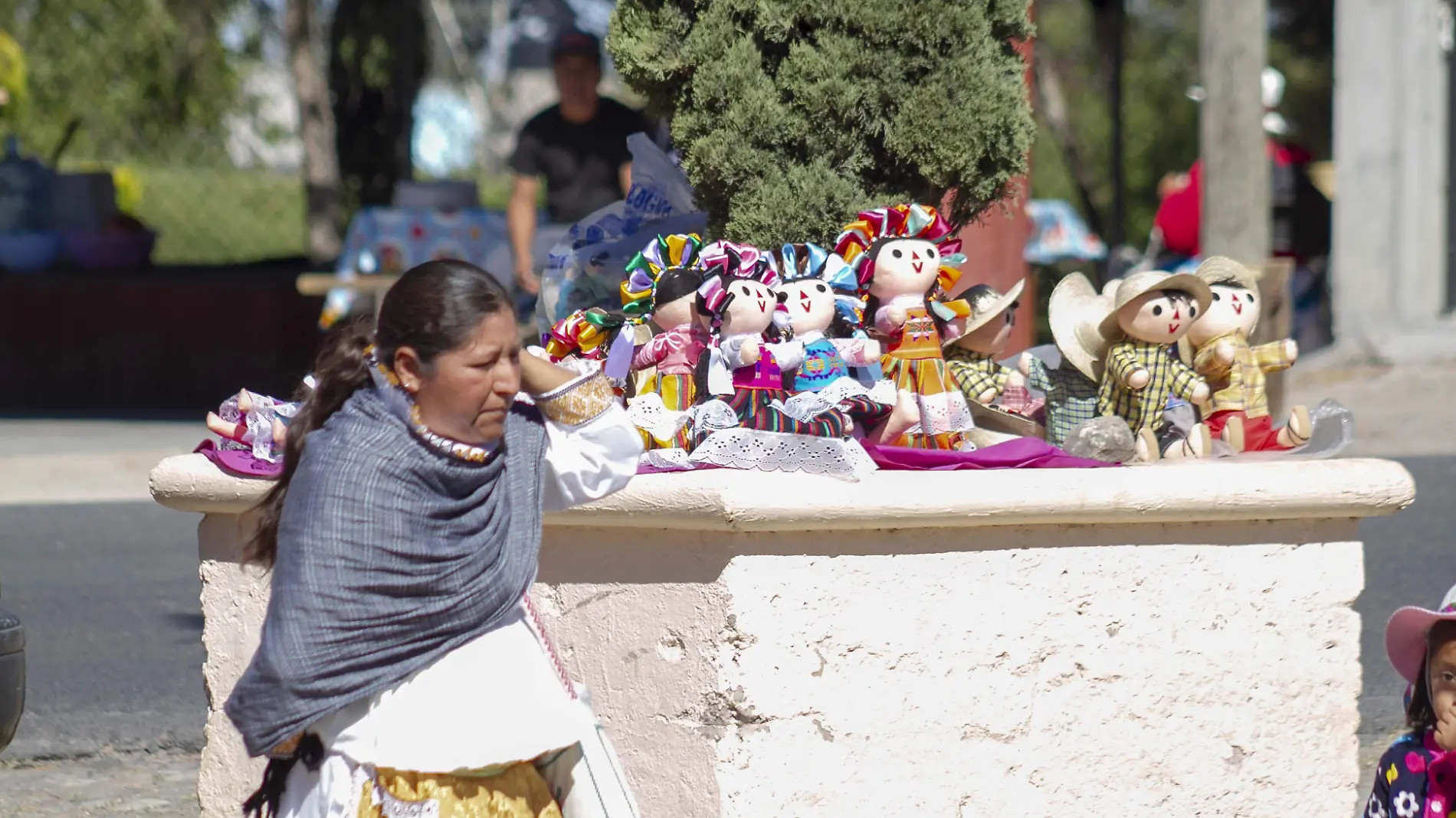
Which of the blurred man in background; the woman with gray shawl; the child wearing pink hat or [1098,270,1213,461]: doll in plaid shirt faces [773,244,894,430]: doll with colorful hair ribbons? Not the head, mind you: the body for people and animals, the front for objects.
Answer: the blurred man in background

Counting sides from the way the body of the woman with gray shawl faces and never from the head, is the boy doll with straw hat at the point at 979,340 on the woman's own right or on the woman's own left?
on the woman's own left

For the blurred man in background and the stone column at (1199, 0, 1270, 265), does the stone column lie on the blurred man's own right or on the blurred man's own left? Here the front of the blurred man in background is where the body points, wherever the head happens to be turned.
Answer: on the blurred man's own left

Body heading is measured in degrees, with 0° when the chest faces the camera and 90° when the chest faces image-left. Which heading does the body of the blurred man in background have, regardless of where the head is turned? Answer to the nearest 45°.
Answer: approximately 0°

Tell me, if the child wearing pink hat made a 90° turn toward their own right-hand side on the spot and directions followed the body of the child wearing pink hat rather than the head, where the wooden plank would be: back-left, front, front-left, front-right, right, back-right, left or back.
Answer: front-right

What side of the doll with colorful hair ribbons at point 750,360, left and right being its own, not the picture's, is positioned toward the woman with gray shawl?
right

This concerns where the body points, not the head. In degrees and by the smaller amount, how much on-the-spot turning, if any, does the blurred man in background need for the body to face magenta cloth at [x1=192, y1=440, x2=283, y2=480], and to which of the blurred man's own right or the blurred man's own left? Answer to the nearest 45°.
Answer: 0° — they already face it
